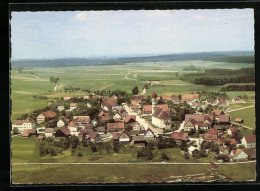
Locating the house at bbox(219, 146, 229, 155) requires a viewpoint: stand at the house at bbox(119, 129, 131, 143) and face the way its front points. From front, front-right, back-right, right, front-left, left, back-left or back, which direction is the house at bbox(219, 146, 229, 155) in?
left

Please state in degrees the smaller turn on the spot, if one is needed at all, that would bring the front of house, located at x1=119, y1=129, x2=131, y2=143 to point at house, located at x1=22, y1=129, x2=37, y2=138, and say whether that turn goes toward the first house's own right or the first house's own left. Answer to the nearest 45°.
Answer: approximately 90° to the first house's own right

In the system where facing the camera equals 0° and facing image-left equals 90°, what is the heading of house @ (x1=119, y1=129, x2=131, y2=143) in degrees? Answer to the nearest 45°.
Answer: approximately 0°

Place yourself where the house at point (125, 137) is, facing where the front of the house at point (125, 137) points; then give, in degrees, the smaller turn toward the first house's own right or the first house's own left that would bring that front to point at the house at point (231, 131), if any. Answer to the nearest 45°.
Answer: approximately 90° to the first house's own left

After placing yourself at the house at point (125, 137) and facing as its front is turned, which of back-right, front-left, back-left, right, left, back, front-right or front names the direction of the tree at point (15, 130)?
right
